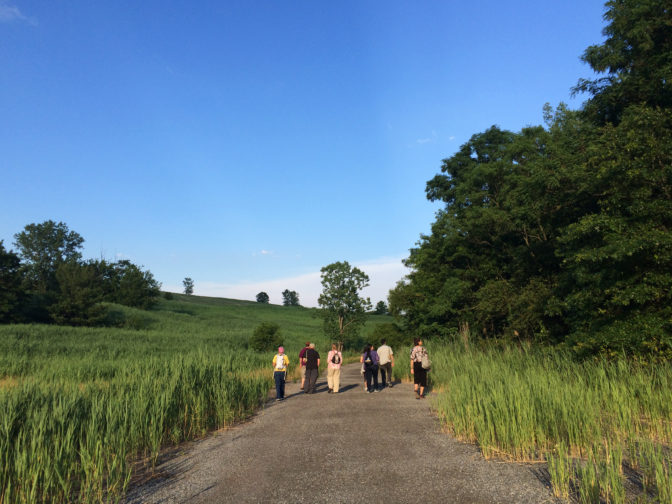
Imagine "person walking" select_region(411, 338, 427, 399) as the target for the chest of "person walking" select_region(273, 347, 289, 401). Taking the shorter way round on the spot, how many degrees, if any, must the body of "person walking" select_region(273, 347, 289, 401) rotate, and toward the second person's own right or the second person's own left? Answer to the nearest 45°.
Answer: approximately 90° to the second person's own right

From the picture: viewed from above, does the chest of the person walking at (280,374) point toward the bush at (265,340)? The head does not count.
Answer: yes

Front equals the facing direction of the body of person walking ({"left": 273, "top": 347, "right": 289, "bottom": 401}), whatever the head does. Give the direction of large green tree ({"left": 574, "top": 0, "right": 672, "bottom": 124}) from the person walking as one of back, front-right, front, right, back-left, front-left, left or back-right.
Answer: right

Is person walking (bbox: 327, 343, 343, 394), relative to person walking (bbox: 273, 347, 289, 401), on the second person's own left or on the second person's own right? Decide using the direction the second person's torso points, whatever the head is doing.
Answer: on the second person's own right

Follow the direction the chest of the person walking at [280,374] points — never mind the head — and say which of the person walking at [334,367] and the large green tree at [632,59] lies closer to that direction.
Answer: the person walking

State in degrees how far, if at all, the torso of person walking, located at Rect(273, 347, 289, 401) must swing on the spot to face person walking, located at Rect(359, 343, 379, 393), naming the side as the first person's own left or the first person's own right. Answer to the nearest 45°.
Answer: approximately 90° to the first person's own right

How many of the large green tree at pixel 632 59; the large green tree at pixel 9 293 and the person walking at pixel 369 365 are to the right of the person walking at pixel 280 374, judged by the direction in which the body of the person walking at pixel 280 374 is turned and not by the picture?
2

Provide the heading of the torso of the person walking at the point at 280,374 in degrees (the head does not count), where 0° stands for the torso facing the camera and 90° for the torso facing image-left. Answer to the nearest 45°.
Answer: approximately 180°

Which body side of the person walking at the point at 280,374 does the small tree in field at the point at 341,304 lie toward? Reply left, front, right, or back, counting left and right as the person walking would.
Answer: front

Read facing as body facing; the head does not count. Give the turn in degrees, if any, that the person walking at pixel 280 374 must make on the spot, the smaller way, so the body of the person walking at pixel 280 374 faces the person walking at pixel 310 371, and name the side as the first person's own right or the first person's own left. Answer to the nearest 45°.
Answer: approximately 45° to the first person's own right

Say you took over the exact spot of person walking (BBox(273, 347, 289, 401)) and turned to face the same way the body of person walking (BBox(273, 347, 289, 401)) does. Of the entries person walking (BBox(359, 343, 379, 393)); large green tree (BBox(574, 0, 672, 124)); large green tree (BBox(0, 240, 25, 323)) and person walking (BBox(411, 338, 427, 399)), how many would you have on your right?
3

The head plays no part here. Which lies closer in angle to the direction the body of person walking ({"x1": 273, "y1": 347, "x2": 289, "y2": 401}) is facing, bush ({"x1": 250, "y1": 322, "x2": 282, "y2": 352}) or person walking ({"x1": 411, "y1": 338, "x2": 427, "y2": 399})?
the bush
